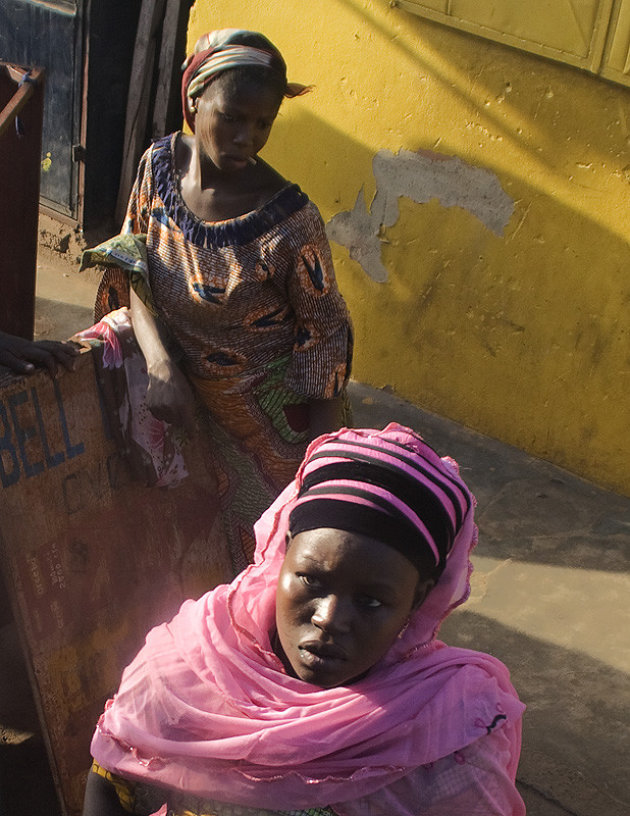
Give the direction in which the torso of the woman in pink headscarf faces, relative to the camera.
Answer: toward the camera

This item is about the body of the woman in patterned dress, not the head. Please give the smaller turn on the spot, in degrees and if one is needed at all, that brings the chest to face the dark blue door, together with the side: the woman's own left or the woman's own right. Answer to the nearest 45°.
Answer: approximately 180°

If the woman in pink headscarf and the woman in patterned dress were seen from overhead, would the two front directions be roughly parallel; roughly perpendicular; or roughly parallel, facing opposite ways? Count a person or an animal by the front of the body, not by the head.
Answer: roughly parallel

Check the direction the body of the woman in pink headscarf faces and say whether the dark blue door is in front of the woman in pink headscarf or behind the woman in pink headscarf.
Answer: behind

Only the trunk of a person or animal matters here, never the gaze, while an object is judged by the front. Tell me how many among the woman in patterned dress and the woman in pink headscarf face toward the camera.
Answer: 2

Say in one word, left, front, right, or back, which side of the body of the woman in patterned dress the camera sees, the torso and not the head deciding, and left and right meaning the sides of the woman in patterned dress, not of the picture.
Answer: front

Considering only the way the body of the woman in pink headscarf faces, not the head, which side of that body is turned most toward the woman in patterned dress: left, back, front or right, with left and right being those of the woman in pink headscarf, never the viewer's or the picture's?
back

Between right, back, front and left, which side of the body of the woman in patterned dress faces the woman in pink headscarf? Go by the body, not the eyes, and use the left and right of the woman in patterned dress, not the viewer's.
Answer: front

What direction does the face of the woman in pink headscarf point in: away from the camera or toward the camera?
toward the camera

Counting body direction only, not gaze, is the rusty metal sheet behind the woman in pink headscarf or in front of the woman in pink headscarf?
behind

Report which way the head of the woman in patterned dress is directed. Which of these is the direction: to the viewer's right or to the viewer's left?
to the viewer's right
